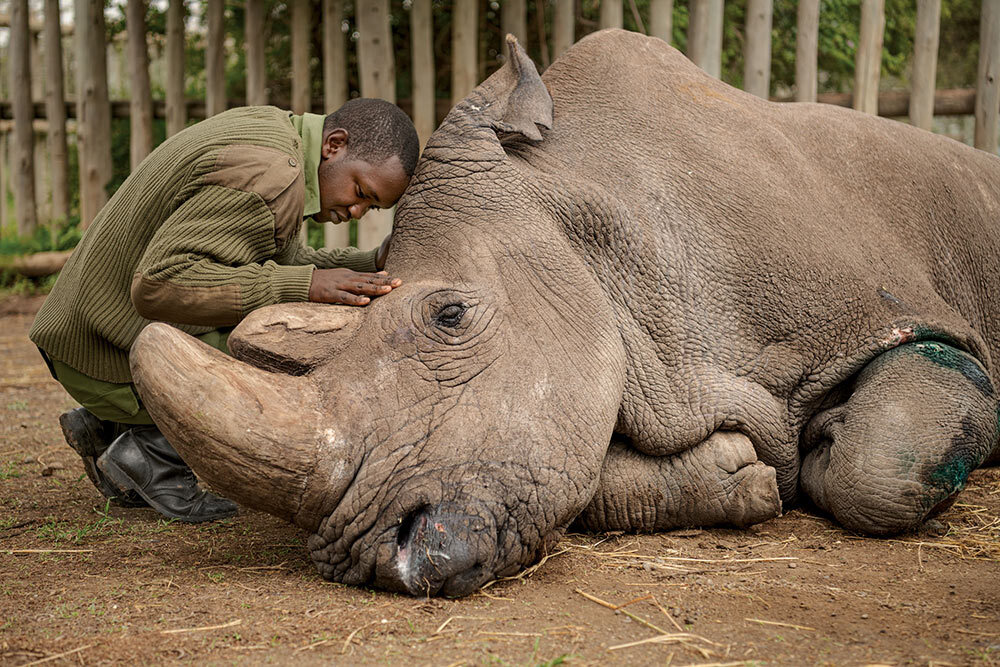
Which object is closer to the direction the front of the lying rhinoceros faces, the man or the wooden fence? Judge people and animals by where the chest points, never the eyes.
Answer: the man

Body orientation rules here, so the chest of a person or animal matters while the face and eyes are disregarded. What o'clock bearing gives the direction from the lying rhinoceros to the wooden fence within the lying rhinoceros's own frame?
The wooden fence is roughly at 4 o'clock from the lying rhinoceros.

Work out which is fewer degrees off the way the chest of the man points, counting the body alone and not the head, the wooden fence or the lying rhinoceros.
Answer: the lying rhinoceros

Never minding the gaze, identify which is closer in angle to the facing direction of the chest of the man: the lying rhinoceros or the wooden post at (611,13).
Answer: the lying rhinoceros

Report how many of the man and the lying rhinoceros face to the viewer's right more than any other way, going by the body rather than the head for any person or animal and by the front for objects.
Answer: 1

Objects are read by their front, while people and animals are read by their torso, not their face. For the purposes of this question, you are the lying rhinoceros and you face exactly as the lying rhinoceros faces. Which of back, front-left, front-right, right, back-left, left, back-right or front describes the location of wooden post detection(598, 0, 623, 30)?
back-right

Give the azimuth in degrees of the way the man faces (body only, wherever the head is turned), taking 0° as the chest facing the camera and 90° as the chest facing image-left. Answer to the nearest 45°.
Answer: approximately 270°

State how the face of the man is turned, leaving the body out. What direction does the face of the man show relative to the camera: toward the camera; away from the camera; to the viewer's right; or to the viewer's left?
to the viewer's right

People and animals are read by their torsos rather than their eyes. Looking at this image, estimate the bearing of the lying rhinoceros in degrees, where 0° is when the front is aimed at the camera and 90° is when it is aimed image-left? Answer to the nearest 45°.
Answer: approximately 45°

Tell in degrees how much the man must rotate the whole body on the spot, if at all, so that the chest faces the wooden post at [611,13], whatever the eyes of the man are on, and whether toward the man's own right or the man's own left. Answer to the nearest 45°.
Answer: approximately 45° to the man's own left
